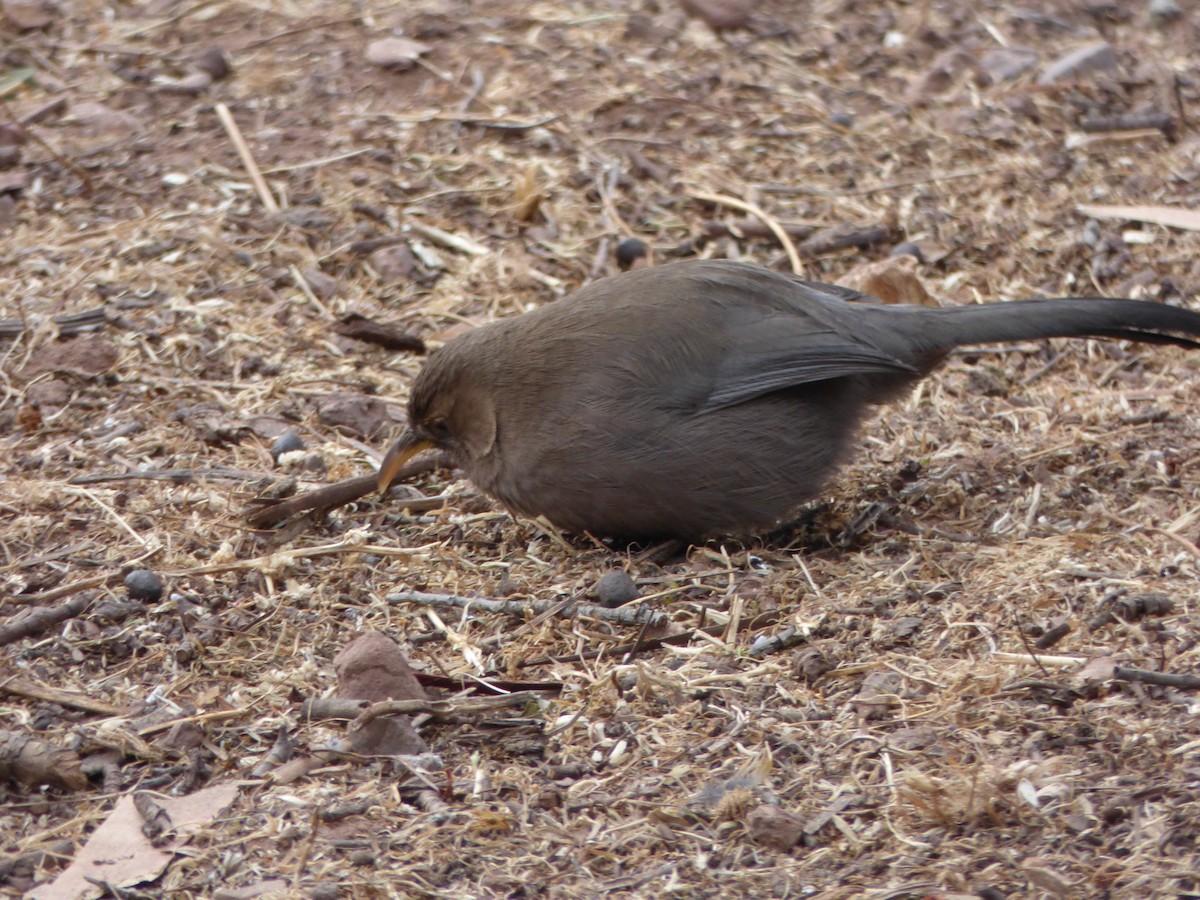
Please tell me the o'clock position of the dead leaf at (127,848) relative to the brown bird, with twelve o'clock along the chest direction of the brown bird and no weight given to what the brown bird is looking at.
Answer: The dead leaf is roughly at 10 o'clock from the brown bird.

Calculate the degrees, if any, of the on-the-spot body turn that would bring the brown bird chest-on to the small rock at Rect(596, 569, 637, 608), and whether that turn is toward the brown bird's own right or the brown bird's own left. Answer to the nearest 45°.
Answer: approximately 90° to the brown bird's own left

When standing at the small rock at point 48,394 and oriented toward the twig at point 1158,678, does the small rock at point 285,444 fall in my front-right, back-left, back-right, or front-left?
front-left

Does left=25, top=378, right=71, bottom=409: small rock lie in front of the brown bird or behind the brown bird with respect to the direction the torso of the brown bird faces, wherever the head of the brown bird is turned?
in front

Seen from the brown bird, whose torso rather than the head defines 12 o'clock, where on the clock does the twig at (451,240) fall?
The twig is roughly at 2 o'clock from the brown bird.

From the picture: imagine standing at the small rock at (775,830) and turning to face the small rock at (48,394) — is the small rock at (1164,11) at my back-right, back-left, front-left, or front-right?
front-right

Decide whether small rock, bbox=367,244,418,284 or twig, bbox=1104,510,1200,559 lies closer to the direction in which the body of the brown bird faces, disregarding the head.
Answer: the small rock

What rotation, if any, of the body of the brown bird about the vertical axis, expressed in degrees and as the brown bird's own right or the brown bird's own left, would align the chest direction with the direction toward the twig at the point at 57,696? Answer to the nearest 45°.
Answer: approximately 45° to the brown bird's own left

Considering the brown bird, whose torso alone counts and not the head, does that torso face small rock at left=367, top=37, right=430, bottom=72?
no

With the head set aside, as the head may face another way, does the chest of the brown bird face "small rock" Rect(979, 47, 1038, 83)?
no

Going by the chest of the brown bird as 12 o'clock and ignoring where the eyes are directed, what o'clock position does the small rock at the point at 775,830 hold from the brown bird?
The small rock is roughly at 9 o'clock from the brown bird.

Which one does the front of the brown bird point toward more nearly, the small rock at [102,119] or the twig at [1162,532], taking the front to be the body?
the small rock

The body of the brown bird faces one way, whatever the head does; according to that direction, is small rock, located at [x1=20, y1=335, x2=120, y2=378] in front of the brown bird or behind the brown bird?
in front

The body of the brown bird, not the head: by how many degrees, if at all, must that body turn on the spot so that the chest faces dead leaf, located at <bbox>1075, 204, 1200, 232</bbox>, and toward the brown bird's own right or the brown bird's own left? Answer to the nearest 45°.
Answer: approximately 135° to the brown bird's own right

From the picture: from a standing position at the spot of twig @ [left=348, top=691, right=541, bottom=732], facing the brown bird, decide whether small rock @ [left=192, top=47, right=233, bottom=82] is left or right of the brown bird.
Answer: left

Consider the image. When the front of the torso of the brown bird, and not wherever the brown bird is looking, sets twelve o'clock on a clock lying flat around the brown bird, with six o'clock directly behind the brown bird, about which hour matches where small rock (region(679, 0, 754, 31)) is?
The small rock is roughly at 3 o'clock from the brown bird.

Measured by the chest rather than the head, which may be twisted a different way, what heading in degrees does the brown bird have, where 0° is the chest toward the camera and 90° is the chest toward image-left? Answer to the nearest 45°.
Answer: approximately 90°
